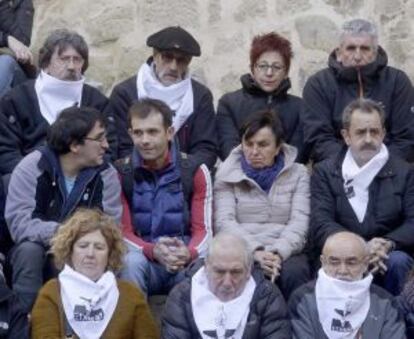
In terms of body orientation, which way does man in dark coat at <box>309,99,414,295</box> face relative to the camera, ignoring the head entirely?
toward the camera

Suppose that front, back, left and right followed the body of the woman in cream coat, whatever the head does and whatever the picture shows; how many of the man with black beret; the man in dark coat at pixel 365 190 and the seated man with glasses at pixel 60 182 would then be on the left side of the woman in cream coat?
1

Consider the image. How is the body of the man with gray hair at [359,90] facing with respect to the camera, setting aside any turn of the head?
toward the camera

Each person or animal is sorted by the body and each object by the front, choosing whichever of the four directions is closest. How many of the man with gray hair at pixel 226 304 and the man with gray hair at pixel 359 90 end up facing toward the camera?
2

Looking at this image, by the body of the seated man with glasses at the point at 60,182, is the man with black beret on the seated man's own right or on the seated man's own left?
on the seated man's own left

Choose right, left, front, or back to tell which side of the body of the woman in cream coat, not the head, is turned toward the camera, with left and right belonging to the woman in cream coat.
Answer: front

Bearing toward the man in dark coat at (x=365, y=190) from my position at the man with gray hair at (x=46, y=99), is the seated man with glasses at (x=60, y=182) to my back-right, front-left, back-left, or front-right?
front-right

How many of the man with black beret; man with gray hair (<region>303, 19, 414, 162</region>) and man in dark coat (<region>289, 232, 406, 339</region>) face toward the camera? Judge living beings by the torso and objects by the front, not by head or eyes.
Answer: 3

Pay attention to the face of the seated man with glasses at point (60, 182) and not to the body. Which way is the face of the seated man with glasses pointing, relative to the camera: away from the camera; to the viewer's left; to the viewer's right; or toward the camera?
to the viewer's right

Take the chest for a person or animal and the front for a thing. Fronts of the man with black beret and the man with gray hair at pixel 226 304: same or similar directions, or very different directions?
same or similar directions

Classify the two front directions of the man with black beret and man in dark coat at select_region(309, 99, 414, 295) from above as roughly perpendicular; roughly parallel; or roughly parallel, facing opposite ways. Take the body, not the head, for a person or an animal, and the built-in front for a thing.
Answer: roughly parallel
